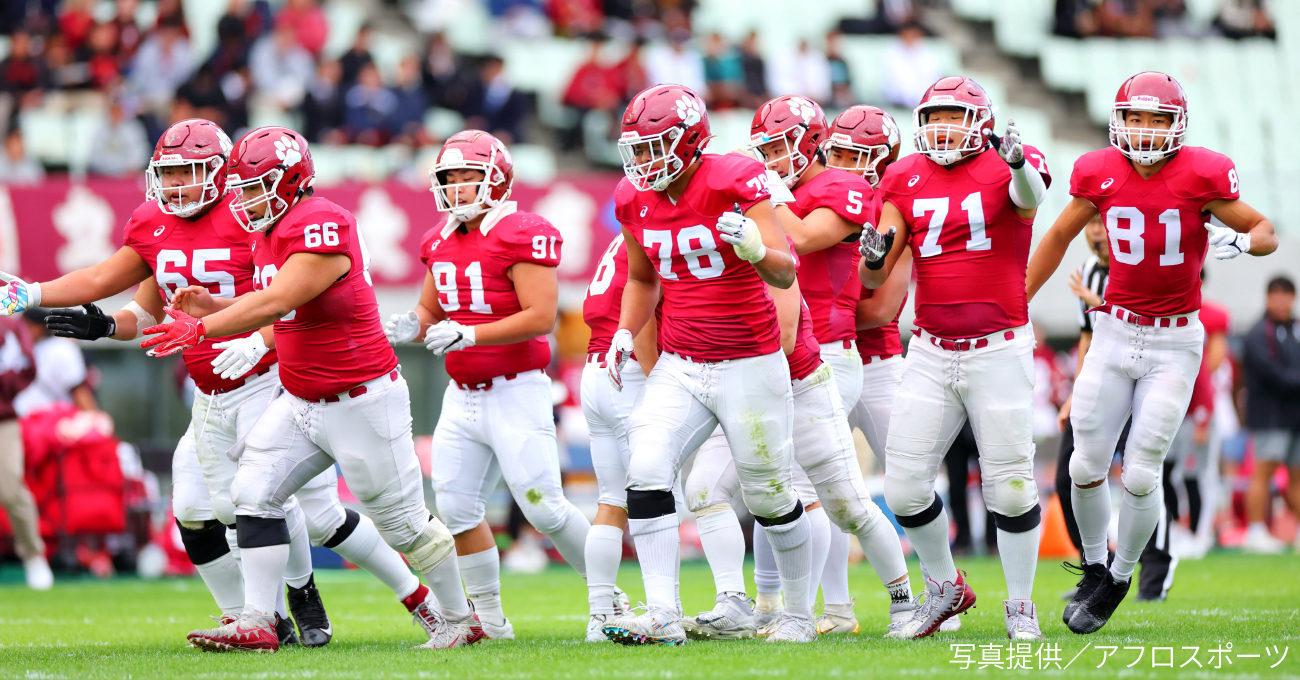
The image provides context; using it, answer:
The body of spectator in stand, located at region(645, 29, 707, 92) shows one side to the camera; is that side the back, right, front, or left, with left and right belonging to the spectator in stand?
front

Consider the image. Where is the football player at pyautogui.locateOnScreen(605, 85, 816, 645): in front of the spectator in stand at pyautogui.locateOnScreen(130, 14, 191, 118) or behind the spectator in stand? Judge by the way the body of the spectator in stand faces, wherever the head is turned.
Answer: in front

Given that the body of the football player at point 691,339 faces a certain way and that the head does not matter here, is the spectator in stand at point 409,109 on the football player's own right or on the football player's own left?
on the football player's own right

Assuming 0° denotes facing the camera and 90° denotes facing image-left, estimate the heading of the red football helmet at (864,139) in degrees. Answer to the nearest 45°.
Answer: approximately 45°

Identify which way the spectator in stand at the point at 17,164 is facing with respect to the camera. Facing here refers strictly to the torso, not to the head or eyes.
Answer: toward the camera

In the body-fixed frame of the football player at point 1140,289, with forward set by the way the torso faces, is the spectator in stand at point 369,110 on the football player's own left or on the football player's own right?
on the football player's own right

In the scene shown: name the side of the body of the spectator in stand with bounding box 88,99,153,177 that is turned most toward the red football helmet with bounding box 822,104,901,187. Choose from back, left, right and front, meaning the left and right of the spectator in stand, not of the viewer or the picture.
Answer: front

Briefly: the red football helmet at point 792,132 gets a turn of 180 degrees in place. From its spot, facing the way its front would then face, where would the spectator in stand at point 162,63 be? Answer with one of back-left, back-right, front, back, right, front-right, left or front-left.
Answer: left

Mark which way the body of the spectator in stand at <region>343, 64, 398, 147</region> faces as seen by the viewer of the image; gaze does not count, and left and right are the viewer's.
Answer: facing the viewer

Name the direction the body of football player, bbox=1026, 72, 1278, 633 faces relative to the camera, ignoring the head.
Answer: toward the camera

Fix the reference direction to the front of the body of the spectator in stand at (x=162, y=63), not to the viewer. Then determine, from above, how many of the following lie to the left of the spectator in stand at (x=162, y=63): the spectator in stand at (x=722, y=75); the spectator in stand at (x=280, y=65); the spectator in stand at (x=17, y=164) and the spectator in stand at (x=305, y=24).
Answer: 3

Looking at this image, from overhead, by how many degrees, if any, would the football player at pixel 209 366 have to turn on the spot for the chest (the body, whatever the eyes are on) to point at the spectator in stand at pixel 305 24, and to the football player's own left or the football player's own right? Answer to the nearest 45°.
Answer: approximately 135° to the football player's own right

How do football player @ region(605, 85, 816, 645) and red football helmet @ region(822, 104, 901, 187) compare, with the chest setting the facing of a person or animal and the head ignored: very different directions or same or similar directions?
same or similar directions

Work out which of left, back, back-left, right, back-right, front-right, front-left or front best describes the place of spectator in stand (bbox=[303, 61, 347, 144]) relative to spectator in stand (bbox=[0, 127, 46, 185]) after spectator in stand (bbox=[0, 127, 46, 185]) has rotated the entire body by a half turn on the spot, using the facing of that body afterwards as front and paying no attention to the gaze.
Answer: right

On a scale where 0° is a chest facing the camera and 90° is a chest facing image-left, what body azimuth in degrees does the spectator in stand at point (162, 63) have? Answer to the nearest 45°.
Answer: approximately 0°

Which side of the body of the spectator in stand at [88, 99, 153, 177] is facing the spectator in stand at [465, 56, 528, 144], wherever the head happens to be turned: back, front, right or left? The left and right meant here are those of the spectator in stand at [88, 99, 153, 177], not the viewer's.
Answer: left
